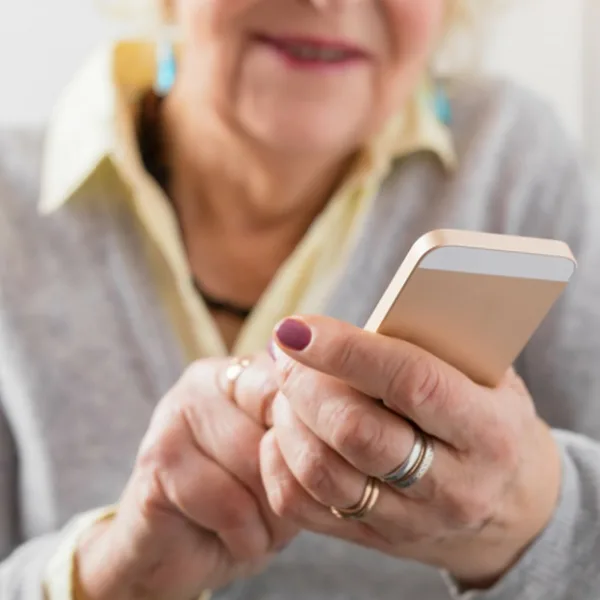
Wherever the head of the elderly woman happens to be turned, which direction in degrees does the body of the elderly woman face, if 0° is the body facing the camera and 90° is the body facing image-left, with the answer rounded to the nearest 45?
approximately 0°
